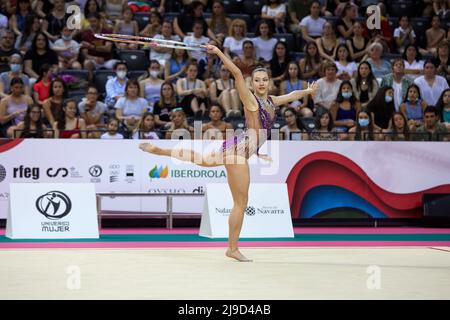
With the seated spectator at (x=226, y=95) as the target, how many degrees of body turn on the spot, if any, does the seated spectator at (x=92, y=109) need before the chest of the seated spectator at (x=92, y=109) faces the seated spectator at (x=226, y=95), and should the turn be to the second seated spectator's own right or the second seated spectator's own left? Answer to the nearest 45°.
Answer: approximately 90° to the second seated spectator's own left

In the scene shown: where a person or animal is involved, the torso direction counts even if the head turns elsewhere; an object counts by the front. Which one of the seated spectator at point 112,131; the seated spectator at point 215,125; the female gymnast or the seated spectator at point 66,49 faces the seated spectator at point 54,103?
the seated spectator at point 66,49

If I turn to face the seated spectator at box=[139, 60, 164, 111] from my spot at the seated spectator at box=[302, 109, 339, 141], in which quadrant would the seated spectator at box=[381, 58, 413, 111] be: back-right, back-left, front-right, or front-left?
back-right

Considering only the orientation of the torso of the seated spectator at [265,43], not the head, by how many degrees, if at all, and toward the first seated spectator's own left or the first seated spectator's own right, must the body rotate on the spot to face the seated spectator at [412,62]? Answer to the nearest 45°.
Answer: approximately 90° to the first seated spectator's own left

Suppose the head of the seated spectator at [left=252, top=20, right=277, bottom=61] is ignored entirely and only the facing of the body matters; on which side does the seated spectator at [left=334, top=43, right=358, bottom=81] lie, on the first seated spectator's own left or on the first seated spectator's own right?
on the first seated spectator's own left
